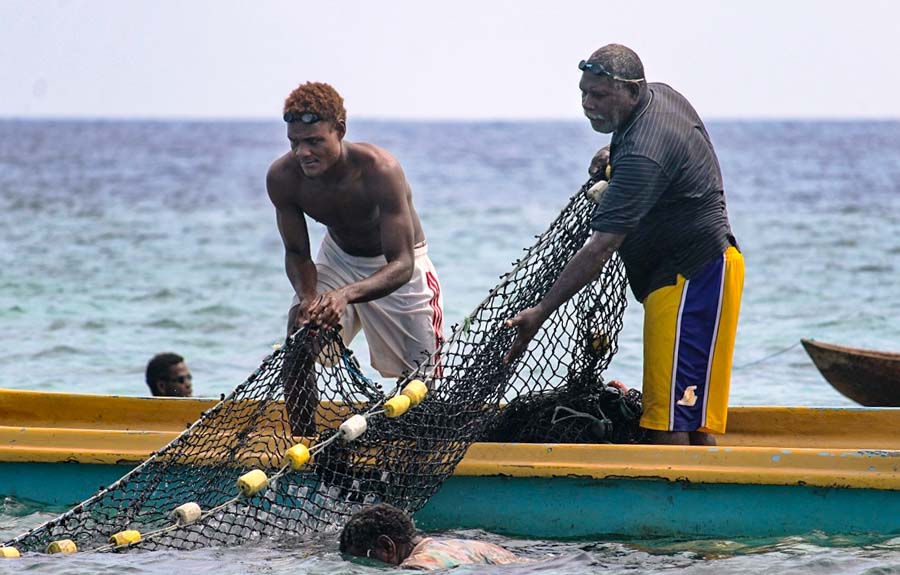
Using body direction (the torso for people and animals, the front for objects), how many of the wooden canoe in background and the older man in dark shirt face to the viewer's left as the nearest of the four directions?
2

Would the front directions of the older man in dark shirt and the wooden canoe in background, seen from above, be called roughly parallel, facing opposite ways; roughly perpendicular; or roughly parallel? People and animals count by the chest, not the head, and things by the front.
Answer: roughly parallel

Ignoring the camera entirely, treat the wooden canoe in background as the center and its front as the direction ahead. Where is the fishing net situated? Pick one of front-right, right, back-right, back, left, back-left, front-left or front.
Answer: front-left

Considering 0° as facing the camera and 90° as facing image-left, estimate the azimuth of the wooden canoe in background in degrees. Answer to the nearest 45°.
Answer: approximately 90°

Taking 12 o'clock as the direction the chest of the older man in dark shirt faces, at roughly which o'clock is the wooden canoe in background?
The wooden canoe in background is roughly at 4 o'clock from the older man in dark shirt.

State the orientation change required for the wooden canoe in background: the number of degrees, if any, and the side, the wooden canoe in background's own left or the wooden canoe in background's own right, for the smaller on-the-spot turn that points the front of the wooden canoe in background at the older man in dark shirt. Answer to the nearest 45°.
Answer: approximately 90° to the wooden canoe in background's own left

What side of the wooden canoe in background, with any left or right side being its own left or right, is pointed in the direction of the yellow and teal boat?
left

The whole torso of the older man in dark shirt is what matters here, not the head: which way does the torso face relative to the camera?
to the viewer's left
